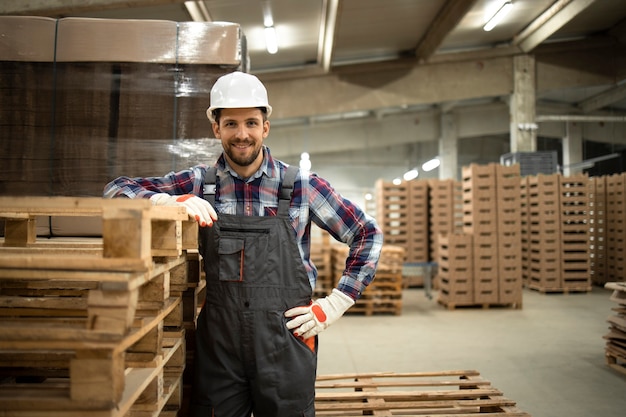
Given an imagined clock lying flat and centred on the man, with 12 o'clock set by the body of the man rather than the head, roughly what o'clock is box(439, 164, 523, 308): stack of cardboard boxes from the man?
The stack of cardboard boxes is roughly at 7 o'clock from the man.

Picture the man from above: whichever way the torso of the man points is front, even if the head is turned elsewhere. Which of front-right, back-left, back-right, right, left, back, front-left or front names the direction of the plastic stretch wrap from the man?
back-right

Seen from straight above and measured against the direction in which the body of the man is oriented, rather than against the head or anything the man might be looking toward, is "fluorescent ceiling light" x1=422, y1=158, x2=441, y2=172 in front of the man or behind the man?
behind

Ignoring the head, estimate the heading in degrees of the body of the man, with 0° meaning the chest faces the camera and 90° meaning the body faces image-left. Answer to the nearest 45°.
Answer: approximately 0°

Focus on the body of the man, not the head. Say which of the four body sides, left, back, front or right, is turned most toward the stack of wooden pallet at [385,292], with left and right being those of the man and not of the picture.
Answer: back

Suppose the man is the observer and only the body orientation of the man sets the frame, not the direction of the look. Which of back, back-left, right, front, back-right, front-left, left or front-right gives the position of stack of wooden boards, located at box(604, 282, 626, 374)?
back-left

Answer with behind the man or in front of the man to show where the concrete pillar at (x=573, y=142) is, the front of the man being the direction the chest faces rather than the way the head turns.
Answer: behind

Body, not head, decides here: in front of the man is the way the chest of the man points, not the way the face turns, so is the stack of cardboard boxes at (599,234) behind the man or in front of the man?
behind

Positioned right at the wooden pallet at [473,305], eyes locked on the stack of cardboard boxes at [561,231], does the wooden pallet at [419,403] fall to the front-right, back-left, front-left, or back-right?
back-right

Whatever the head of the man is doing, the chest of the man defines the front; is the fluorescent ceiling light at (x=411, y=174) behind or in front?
behind

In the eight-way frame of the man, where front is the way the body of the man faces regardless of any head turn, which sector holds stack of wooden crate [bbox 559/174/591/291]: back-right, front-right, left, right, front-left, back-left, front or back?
back-left
